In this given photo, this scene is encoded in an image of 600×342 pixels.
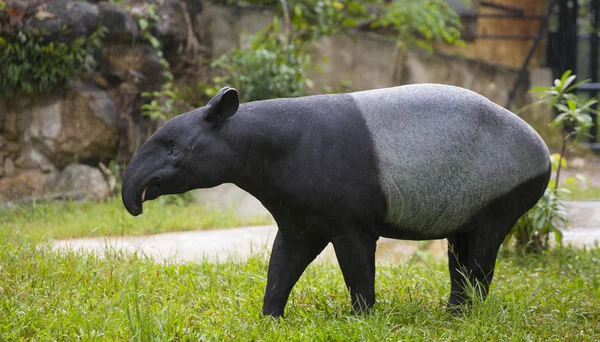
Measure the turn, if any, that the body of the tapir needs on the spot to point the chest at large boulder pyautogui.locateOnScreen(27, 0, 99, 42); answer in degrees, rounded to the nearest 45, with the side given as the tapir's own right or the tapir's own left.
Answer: approximately 45° to the tapir's own right

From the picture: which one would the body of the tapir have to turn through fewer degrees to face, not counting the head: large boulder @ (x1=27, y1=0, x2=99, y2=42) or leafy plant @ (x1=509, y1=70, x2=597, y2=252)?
the large boulder

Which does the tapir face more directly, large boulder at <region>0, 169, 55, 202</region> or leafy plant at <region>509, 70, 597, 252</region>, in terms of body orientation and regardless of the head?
the large boulder

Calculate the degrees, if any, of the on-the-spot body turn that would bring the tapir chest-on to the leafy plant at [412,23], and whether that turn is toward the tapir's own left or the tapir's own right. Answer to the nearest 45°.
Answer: approximately 90° to the tapir's own right

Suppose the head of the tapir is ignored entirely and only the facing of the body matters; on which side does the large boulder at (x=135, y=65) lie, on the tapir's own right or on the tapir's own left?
on the tapir's own right

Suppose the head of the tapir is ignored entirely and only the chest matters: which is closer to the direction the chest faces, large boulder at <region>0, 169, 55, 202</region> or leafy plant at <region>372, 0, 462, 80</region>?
the large boulder

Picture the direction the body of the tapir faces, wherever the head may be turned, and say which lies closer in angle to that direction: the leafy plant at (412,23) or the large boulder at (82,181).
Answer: the large boulder

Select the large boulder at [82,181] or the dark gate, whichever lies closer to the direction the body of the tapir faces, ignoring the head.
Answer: the large boulder

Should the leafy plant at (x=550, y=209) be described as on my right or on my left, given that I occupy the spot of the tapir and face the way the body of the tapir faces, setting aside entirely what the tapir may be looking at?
on my right

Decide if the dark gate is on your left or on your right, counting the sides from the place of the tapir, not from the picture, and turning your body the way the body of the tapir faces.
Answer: on your right

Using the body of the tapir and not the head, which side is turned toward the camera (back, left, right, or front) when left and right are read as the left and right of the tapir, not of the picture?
left
